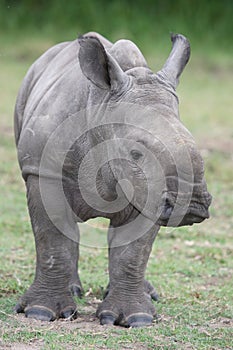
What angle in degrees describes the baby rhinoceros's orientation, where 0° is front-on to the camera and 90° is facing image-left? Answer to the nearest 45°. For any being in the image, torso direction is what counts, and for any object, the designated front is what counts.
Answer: approximately 0°
